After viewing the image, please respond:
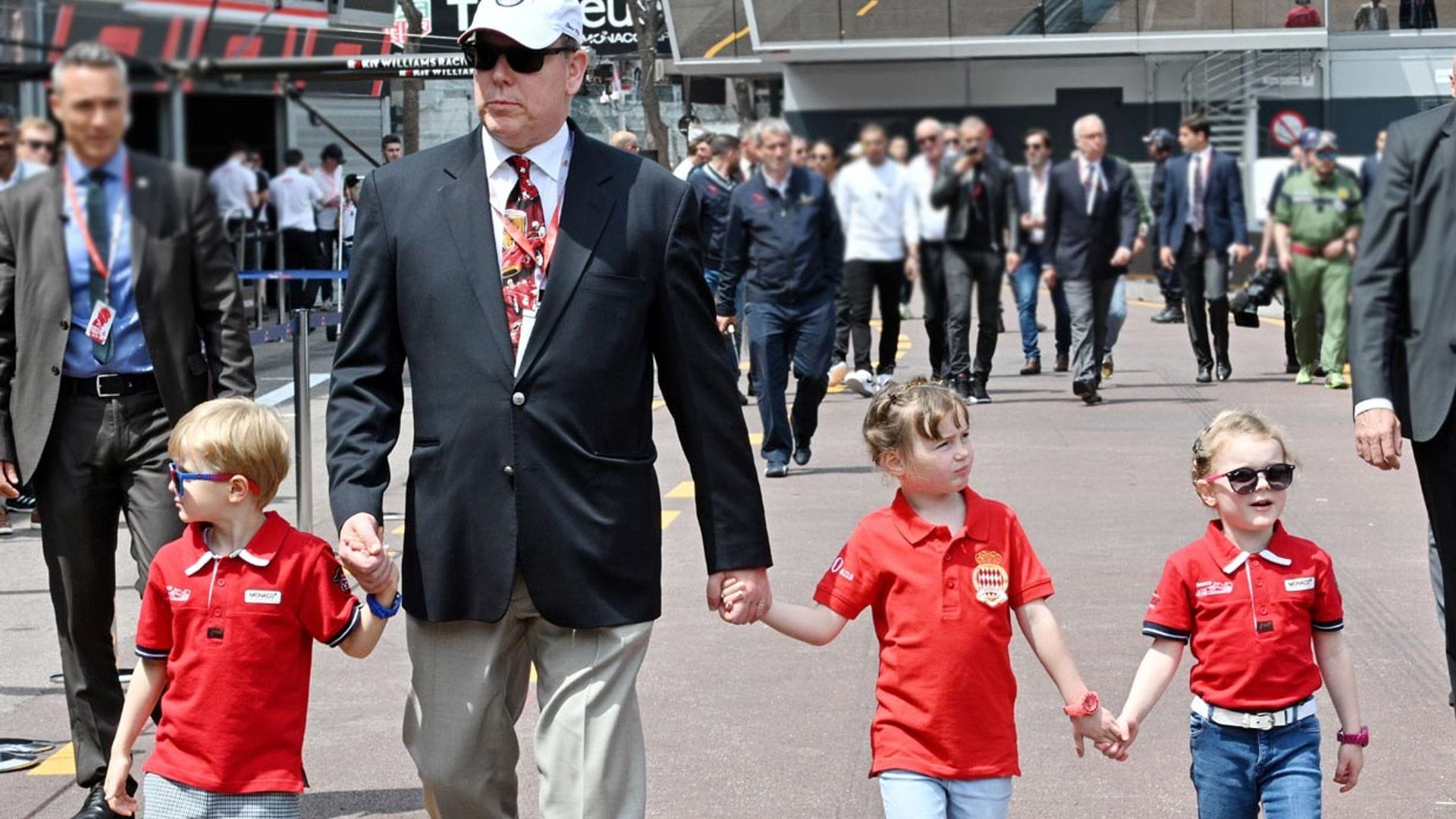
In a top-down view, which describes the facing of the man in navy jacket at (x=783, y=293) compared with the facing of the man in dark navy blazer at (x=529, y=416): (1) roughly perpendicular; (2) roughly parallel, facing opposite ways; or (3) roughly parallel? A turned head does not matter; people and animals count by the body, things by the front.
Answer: roughly parallel

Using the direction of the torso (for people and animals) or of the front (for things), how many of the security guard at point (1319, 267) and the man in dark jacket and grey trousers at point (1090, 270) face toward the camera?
2

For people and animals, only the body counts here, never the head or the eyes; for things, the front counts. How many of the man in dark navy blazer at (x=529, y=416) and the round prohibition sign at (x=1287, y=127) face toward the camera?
2

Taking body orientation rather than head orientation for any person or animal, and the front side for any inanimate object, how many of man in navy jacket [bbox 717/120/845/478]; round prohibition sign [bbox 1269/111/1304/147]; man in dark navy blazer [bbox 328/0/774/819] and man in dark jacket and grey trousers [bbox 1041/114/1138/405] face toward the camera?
4

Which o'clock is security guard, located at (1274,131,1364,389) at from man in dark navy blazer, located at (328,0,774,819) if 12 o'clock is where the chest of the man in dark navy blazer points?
The security guard is roughly at 7 o'clock from the man in dark navy blazer.

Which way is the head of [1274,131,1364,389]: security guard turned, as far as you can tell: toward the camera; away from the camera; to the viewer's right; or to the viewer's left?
toward the camera

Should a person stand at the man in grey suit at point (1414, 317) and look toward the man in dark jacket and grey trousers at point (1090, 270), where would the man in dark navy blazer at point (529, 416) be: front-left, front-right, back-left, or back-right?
back-left

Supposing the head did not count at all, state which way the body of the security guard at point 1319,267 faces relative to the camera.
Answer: toward the camera

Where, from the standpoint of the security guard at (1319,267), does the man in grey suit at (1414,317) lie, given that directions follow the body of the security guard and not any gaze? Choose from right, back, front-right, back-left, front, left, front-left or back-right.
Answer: front

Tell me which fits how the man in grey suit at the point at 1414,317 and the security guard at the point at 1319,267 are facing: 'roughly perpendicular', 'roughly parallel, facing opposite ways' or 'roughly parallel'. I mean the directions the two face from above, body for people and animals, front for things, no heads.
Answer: roughly parallel

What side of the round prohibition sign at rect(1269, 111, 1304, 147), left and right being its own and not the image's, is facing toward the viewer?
front

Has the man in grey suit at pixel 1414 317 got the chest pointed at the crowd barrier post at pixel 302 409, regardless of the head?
no

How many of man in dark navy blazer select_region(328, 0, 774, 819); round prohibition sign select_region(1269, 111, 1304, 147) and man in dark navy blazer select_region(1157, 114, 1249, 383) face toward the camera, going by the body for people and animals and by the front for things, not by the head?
3

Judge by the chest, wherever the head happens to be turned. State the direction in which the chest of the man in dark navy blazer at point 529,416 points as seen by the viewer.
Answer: toward the camera

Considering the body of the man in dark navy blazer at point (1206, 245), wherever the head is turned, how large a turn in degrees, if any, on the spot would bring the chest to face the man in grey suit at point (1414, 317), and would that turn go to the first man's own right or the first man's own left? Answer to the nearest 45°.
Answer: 0° — they already face them

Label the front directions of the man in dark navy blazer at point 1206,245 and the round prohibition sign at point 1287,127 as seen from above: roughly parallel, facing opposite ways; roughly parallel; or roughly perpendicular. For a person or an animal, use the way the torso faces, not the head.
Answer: roughly parallel
